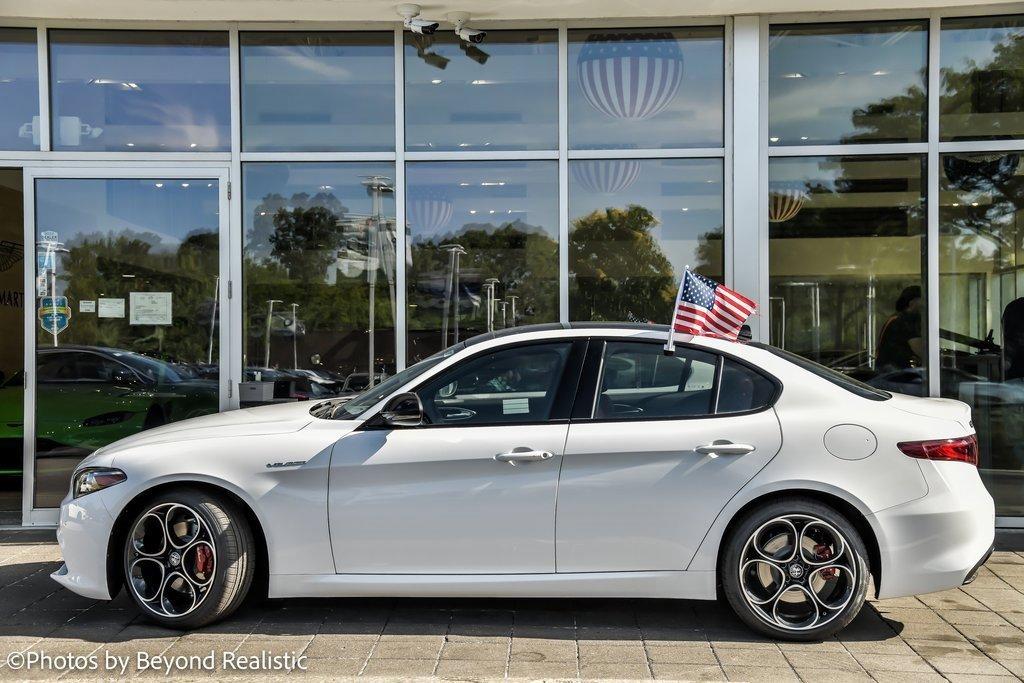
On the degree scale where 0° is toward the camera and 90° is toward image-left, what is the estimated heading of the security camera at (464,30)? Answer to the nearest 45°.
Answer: approximately 315°

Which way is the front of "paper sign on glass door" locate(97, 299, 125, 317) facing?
toward the camera

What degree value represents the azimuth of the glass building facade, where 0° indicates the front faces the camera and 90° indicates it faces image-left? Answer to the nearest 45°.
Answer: approximately 0°

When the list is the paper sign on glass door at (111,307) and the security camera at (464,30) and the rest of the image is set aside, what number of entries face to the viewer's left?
0

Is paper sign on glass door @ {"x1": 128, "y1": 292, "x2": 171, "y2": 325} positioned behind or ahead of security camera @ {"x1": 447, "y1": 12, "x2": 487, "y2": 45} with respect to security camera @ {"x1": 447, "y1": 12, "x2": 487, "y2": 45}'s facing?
behind

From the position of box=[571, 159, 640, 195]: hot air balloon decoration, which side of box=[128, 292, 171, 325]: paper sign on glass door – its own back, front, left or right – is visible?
left

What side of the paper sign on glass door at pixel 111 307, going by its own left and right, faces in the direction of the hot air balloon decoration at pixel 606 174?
left

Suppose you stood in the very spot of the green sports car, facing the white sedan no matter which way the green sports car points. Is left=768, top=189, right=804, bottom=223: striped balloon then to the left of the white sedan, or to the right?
left

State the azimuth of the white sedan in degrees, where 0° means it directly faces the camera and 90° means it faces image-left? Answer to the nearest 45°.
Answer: approximately 90°

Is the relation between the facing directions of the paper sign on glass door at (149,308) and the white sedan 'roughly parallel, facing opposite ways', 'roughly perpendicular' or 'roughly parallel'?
roughly perpendicular

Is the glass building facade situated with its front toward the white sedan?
yes

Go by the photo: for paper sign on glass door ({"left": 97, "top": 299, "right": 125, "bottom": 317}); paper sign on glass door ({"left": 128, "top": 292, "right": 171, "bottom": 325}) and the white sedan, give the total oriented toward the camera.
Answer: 2

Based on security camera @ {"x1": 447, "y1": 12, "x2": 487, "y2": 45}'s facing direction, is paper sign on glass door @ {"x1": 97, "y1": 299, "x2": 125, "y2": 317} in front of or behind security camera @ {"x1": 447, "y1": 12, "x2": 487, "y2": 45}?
behind

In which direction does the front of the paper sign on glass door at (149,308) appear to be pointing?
toward the camera
